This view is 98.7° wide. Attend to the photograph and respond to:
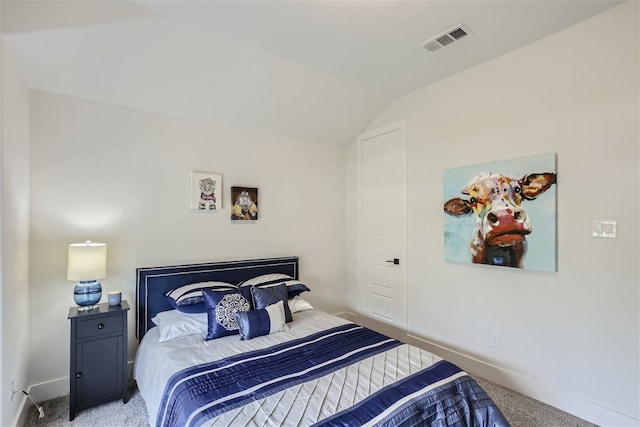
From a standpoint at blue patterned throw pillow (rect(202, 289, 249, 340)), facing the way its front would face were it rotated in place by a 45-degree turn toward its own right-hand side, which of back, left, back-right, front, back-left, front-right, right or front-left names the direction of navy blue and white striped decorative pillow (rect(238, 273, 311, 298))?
back-left

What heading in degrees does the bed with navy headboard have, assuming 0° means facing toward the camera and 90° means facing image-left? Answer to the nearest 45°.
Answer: approximately 315°

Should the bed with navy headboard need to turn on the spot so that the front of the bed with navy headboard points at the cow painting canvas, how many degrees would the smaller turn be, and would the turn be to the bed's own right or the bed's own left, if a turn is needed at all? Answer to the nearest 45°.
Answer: approximately 45° to the bed's own left

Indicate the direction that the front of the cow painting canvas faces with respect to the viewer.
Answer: facing the viewer and to the left of the viewer

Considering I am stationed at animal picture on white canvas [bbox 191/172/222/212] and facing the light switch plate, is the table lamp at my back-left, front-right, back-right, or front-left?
back-right

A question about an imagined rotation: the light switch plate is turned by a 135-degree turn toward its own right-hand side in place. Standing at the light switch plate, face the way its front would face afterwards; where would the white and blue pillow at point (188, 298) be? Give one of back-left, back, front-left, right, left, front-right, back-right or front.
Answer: left
